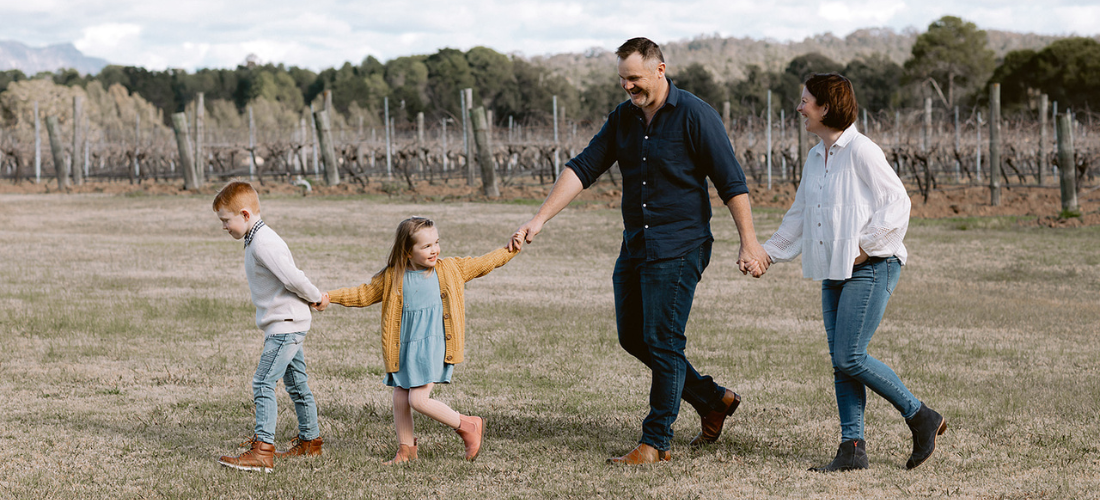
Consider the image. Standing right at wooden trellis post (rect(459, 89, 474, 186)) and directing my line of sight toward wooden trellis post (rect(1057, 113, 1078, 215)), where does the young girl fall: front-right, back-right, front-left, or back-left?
front-right

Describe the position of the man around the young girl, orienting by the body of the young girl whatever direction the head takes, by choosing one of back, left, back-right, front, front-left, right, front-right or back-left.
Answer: left

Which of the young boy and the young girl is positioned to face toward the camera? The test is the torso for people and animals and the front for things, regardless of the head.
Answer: the young girl

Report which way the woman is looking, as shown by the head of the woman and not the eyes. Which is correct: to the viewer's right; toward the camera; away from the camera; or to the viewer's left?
to the viewer's left

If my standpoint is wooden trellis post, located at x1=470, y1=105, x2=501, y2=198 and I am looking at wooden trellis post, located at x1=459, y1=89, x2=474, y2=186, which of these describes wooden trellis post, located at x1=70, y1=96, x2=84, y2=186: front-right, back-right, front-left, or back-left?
front-left

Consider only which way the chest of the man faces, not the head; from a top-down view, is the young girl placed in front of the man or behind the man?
in front

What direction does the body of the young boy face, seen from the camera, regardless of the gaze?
to the viewer's left

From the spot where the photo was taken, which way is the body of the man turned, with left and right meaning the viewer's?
facing the viewer and to the left of the viewer

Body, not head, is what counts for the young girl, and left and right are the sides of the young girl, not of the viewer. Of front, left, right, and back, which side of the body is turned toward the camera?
front

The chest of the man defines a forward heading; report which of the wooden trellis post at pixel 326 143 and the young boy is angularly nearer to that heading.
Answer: the young boy

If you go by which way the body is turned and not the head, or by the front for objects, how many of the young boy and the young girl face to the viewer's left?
1

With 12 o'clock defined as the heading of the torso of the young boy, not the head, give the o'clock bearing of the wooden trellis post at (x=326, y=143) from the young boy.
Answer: The wooden trellis post is roughly at 3 o'clock from the young boy.

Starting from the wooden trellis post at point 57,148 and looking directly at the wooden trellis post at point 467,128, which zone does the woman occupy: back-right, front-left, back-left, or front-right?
front-right

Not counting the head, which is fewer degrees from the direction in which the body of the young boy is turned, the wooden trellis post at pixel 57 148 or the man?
the wooden trellis post
